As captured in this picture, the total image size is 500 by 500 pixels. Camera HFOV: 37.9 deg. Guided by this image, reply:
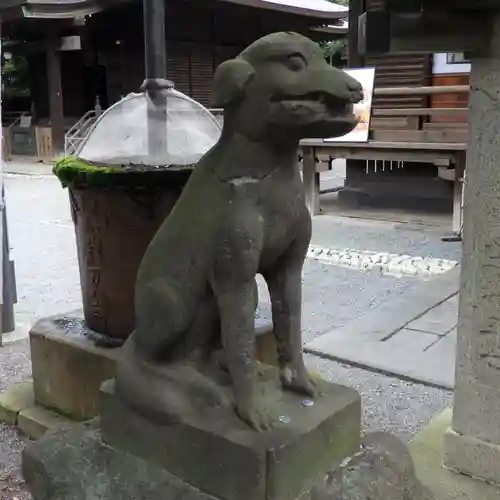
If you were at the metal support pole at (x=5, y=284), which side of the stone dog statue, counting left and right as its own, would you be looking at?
back

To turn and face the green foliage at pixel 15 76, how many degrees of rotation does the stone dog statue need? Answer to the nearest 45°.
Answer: approximately 135° to its left

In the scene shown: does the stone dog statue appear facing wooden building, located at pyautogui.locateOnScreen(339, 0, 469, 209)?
no

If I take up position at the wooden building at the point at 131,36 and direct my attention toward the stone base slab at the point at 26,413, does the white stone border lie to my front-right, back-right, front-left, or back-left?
front-left

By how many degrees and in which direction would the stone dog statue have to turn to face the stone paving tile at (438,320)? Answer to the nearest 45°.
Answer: approximately 90° to its left

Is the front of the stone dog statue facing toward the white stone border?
no

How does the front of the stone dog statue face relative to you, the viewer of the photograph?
facing the viewer and to the right of the viewer

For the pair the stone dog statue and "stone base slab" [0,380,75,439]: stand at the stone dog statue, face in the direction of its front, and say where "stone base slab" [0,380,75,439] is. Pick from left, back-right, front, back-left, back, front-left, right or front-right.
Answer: back

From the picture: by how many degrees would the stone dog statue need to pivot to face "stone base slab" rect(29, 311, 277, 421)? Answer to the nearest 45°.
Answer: approximately 180°

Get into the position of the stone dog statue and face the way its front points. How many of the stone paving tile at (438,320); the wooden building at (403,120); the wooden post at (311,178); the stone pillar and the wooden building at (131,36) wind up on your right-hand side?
0

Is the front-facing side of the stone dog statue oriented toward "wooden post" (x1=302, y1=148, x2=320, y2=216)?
no

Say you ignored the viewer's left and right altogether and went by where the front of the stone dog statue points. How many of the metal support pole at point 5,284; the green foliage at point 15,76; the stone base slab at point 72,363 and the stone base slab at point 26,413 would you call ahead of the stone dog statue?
0

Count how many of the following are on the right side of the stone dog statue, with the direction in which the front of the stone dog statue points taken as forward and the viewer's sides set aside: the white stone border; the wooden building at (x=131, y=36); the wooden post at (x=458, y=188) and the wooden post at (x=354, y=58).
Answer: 0

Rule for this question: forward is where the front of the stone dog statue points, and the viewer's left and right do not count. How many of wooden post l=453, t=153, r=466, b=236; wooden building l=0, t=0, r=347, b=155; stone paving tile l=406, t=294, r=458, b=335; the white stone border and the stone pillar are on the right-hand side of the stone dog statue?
0

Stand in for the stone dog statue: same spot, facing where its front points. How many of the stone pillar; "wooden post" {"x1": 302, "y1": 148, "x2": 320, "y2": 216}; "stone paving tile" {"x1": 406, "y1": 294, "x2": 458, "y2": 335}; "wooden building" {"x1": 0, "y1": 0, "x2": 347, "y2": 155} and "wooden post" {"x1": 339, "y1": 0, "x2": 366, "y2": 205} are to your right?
0
